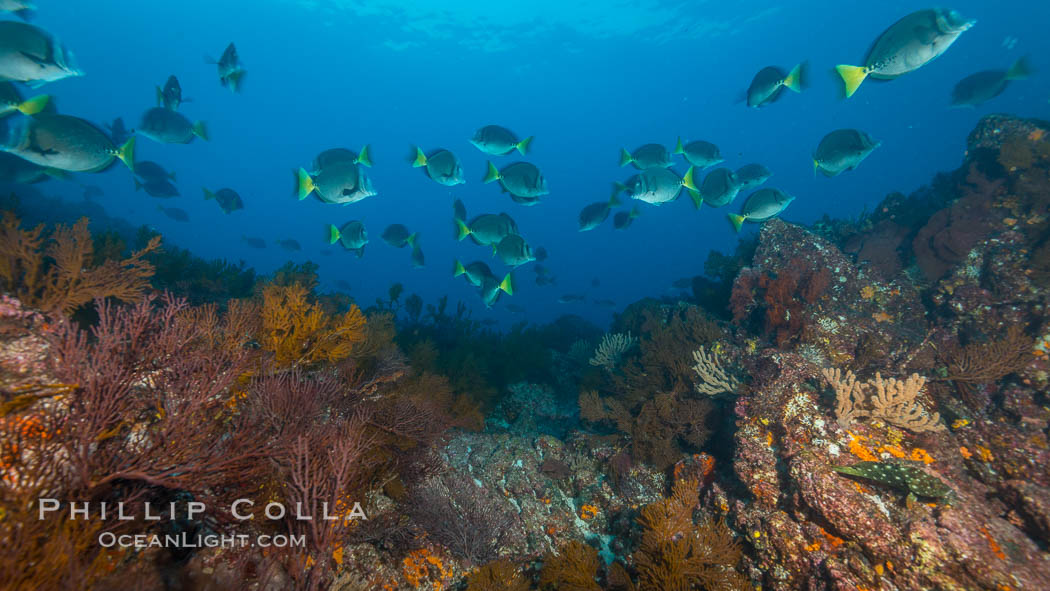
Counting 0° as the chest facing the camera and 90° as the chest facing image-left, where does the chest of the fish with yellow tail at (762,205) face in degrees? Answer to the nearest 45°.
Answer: approximately 270°

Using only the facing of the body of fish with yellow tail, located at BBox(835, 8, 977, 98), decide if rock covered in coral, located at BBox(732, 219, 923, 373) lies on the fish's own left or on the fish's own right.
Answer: on the fish's own left

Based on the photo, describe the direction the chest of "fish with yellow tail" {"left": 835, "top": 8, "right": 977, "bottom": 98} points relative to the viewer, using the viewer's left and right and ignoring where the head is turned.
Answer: facing to the right of the viewer

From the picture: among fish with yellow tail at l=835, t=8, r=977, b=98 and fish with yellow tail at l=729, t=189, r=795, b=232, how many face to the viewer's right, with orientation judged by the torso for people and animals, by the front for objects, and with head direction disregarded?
2

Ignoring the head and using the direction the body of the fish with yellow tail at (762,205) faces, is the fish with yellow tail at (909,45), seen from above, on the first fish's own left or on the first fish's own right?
on the first fish's own right

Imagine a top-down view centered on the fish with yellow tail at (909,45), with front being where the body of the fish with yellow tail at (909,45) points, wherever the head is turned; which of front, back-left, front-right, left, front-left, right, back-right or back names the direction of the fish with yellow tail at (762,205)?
back-left
